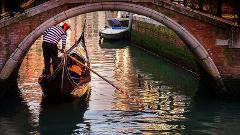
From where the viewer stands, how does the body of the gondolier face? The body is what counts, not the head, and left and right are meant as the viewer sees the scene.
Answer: facing away from the viewer and to the right of the viewer
